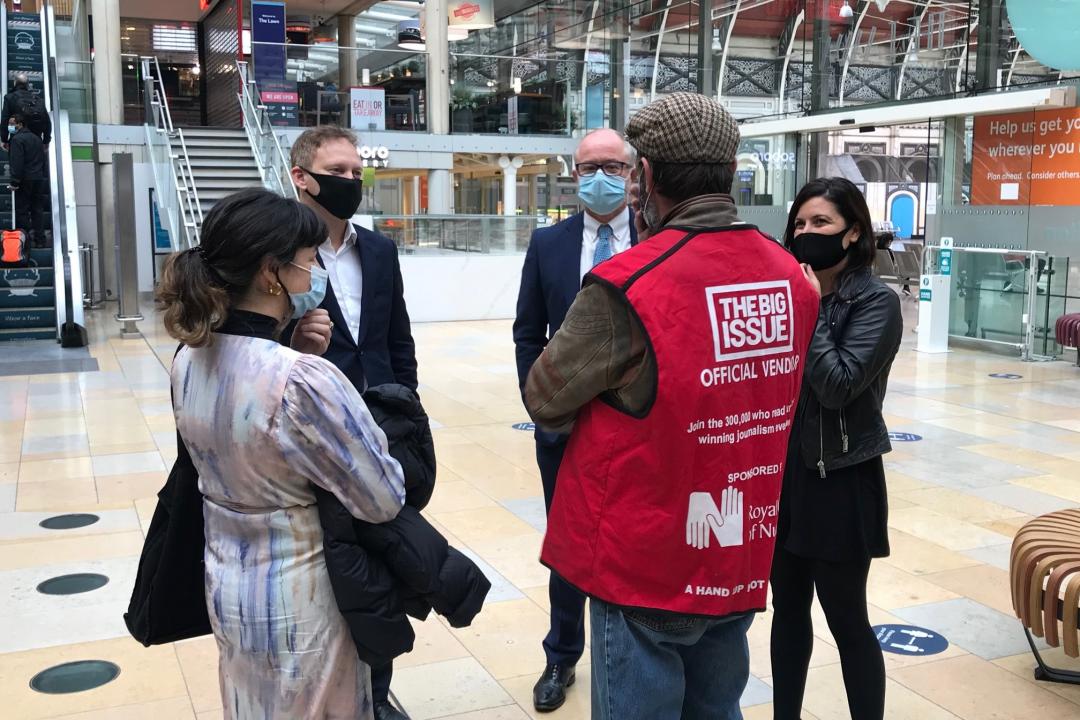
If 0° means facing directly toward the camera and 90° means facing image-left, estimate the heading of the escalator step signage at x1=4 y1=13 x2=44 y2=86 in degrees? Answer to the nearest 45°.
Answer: approximately 0°

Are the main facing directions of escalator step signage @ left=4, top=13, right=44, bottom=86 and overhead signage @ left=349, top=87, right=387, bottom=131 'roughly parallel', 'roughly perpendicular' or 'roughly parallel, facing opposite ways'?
roughly parallel

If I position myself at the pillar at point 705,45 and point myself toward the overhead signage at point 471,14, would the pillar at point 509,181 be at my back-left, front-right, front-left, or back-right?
front-left

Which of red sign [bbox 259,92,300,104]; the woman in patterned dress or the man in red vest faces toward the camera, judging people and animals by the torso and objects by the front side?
the red sign

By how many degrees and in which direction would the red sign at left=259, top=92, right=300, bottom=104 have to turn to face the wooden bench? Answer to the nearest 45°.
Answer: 0° — it already faces it

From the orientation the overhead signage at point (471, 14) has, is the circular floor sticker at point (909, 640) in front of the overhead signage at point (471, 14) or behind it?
in front

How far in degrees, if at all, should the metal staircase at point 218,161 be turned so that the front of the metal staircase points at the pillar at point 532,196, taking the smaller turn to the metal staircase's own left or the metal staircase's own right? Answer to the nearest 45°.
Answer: approximately 135° to the metal staircase's own left

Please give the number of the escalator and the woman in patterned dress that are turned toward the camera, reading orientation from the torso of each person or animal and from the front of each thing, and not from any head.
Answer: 1

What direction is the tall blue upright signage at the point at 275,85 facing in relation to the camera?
toward the camera

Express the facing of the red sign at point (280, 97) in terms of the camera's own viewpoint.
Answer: facing the viewer

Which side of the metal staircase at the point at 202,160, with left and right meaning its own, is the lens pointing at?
front

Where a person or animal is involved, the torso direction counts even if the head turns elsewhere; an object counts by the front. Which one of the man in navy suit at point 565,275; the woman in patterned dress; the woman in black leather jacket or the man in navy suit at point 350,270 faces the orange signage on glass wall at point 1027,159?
the woman in patterned dress

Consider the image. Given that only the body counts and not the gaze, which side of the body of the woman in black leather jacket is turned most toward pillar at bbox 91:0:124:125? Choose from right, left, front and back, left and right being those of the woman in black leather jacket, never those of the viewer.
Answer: right

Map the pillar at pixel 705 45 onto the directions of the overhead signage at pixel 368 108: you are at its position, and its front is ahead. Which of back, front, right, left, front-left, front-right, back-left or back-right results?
left

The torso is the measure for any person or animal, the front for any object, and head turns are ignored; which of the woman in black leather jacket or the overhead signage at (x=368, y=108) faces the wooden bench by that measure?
the overhead signage

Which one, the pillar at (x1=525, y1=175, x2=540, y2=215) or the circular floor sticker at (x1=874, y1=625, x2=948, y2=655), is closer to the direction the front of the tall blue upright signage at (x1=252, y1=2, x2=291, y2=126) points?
the circular floor sticker

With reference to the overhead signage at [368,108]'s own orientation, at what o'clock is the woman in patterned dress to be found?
The woman in patterned dress is roughly at 12 o'clock from the overhead signage.
